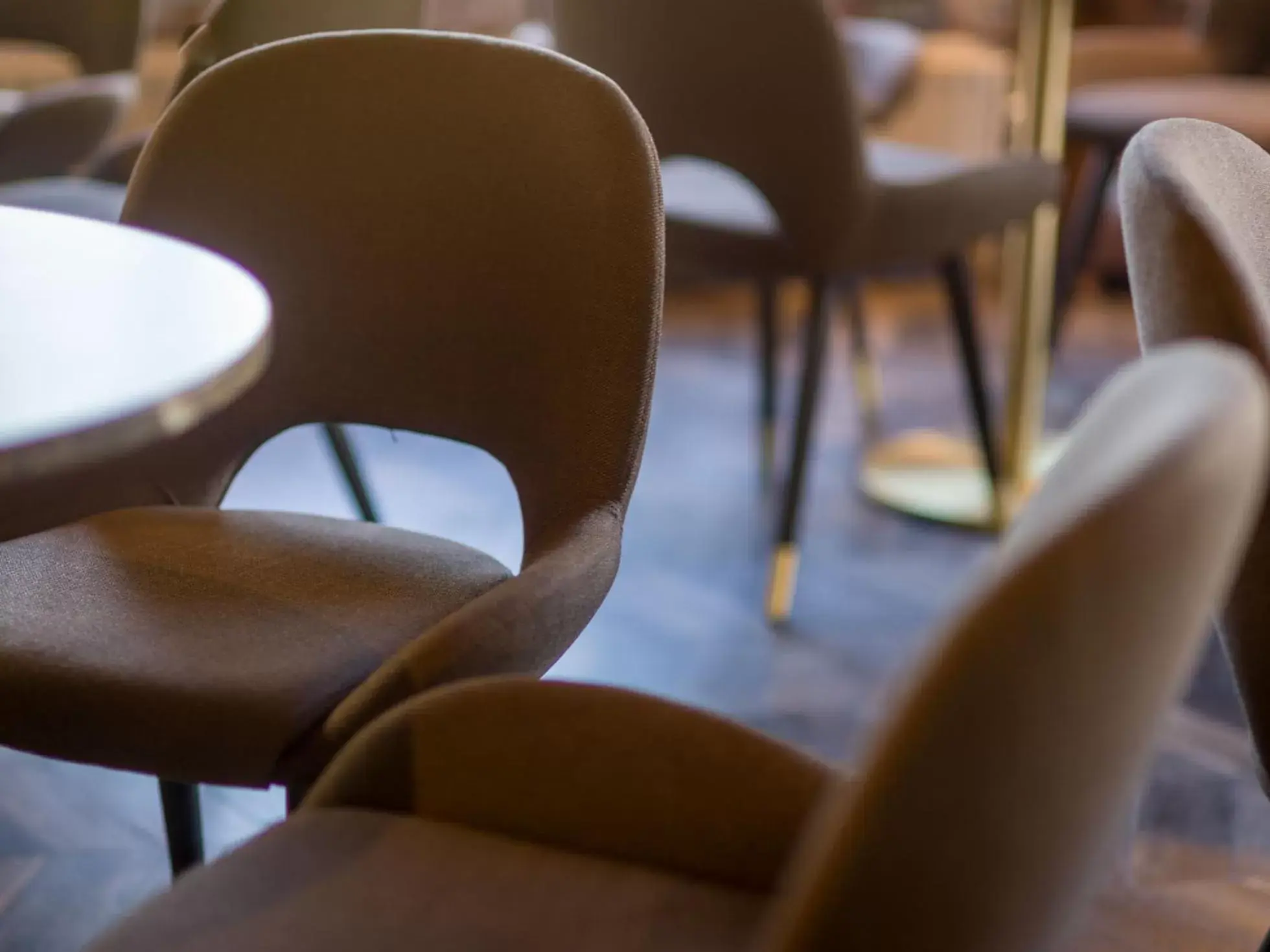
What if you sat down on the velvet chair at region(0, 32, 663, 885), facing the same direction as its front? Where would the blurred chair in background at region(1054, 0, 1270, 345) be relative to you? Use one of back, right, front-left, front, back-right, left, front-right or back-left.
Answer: back

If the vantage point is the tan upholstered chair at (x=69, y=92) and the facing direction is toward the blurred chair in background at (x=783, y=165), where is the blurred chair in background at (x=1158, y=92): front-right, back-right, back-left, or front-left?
front-left

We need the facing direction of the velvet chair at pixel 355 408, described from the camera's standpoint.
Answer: facing the viewer and to the left of the viewer

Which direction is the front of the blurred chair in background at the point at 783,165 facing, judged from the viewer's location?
facing away from the viewer and to the right of the viewer

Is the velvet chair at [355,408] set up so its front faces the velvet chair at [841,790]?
no

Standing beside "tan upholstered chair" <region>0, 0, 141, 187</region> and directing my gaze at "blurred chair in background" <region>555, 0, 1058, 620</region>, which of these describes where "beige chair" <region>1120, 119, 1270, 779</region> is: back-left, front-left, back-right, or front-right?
front-right
